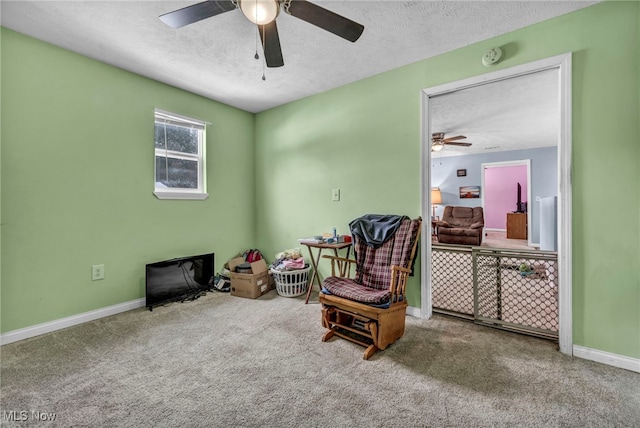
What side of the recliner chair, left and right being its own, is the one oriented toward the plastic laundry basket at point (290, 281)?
front

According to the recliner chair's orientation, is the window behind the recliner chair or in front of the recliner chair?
in front

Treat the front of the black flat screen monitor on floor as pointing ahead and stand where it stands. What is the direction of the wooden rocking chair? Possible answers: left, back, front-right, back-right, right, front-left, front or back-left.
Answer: front

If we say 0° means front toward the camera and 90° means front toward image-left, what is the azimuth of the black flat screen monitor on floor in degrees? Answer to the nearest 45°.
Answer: approximately 315°

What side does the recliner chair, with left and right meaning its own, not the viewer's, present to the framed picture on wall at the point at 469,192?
back

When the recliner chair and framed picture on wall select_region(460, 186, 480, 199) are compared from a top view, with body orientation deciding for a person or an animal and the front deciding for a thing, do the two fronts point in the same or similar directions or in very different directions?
same or similar directions

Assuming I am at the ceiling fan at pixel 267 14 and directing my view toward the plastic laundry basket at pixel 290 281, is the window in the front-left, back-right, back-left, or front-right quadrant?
front-left

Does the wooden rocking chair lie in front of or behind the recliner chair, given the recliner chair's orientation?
in front

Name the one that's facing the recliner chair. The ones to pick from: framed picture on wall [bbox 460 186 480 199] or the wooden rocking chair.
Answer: the framed picture on wall

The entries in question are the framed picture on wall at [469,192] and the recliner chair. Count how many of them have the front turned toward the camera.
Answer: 2

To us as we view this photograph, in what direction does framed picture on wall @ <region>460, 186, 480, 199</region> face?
facing the viewer

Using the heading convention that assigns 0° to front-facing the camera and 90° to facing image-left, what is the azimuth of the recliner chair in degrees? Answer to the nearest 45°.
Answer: approximately 0°

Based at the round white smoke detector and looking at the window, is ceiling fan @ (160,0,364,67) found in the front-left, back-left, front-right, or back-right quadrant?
front-left
